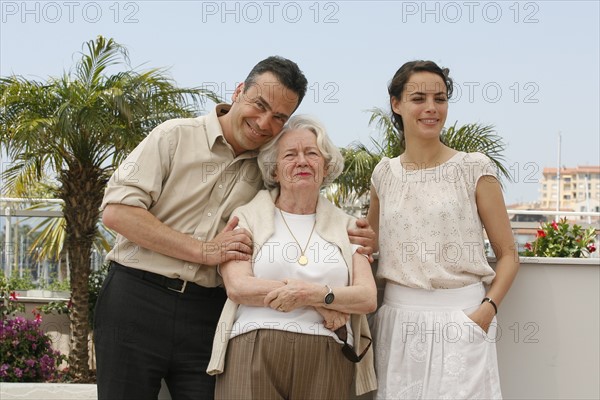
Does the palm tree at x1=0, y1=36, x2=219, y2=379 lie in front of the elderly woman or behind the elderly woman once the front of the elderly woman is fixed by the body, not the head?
behind

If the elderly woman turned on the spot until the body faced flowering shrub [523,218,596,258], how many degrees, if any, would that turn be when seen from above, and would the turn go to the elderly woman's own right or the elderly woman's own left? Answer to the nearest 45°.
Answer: approximately 135° to the elderly woman's own left

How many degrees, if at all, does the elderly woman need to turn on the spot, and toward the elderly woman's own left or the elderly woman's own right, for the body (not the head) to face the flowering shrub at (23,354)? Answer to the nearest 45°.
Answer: approximately 135° to the elderly woman's own right

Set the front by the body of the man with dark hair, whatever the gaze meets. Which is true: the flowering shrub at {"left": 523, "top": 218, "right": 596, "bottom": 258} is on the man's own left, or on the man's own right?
on the man's own left

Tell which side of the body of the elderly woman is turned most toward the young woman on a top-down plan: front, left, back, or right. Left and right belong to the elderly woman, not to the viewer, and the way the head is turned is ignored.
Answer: left

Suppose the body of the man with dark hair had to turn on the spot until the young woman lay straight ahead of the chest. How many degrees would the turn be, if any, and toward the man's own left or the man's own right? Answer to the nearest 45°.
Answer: approximately 45° to the man's own left

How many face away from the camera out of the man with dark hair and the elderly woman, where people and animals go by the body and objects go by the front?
0

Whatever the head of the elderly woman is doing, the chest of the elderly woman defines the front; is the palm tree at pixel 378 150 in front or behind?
behind

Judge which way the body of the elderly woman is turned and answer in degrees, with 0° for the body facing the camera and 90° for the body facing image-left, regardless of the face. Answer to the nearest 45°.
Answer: approximately 0°
